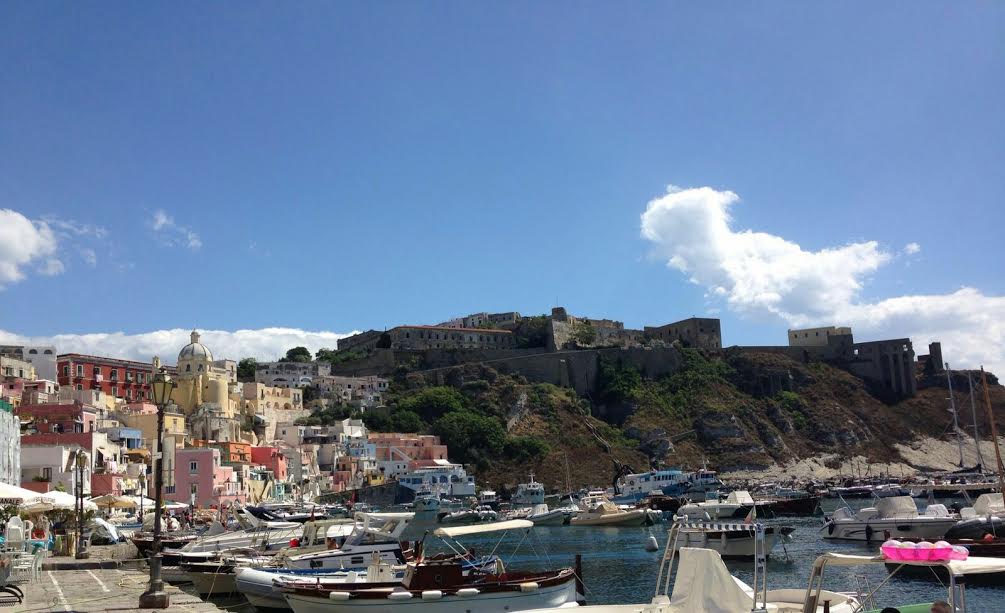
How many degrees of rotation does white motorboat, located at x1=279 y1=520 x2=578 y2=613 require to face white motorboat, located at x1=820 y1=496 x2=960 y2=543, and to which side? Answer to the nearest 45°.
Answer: approximately 135° to its right

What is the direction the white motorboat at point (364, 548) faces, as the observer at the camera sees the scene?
facing to the left of the viewer

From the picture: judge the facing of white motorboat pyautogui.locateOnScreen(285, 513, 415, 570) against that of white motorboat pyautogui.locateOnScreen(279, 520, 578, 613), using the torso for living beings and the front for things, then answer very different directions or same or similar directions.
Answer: same or similar directions

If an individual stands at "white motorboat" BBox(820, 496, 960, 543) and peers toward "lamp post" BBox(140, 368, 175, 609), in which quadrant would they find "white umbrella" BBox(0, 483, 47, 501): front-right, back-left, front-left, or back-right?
front-right
